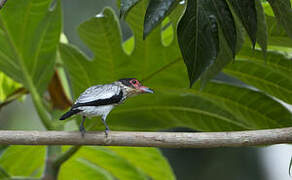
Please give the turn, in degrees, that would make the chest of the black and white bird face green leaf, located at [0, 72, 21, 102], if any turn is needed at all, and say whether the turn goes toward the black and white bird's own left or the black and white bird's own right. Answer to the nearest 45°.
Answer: approximately 135° to the black and white bird's own left

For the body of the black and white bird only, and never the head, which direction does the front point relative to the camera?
to the viewer's right

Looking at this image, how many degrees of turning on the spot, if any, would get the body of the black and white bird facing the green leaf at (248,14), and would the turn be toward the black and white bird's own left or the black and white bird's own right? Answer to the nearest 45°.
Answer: approximately 45° to the black and white bird's own right

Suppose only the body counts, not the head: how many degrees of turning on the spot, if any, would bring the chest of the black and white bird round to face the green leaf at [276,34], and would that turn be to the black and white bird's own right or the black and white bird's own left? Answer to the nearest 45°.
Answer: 0° — it already faces it
